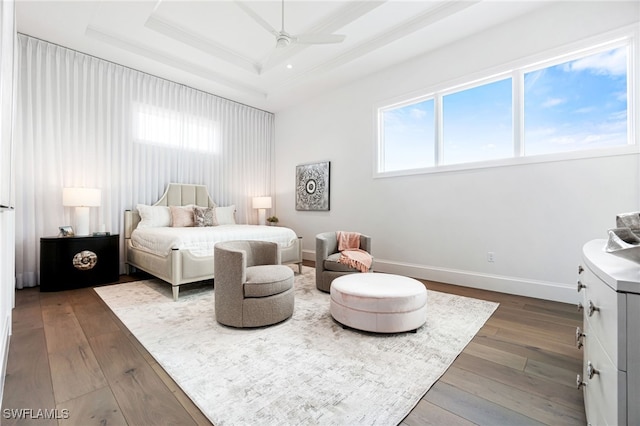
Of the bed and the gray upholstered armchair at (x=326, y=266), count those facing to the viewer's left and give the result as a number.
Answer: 0

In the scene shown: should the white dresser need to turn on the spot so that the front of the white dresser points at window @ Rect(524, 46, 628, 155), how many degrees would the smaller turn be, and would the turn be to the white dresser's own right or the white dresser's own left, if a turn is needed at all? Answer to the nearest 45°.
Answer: approximately 90° to the white dresser's own right

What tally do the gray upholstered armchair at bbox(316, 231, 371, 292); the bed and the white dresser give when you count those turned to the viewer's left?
1

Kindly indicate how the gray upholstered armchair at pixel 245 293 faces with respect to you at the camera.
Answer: facing the viewer and to the right of the viewer

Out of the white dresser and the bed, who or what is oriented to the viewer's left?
the white dresser

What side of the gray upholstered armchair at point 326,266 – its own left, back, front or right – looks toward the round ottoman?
front

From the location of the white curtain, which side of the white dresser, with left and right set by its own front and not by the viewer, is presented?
front

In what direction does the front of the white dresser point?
to the viewer's left

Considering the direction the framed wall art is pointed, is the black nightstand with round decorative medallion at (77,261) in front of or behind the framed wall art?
in front

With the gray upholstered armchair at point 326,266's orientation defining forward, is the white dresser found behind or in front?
in front
